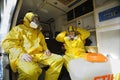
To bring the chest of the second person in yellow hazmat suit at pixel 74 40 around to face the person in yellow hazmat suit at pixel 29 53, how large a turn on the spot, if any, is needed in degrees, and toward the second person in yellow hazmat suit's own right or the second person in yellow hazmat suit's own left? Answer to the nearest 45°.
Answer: approximately 45° to the second person in yellow hazmat suit's own right

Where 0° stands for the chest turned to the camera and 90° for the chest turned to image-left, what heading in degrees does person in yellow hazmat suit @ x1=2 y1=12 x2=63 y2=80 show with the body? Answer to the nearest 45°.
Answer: approximately 315°

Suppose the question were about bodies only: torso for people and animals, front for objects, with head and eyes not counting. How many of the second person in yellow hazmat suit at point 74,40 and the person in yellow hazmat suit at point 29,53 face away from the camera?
0

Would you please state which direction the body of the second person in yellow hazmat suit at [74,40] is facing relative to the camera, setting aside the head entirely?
toward the camera

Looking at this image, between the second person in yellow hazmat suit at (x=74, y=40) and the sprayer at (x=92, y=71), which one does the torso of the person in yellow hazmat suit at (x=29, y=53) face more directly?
the sprayer

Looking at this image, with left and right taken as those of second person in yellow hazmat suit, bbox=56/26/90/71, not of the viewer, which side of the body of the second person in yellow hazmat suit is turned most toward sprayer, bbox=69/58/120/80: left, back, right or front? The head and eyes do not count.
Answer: front

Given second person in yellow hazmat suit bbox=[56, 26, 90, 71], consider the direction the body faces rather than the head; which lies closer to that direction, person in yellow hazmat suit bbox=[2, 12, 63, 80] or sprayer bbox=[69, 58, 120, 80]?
the sprayer

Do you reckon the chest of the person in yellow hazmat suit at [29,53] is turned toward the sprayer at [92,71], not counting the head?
yes
